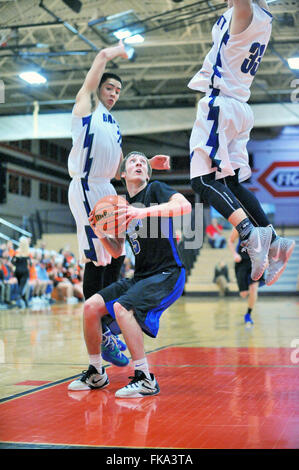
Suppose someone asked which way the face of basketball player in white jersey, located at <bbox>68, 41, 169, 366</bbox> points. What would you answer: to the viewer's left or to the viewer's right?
to the viewer's right

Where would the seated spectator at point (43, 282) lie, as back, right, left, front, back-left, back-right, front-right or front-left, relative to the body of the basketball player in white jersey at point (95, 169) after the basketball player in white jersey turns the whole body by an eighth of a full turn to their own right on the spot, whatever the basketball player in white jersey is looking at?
back

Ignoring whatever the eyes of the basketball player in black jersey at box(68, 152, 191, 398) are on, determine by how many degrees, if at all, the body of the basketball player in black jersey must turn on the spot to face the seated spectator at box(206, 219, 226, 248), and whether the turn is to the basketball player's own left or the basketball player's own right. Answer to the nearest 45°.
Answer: approximately 135° to the basketball player's own right

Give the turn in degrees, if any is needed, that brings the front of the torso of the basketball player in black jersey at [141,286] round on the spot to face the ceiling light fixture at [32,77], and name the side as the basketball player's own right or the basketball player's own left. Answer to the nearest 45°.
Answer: approximately 135° to the basketball player's own right

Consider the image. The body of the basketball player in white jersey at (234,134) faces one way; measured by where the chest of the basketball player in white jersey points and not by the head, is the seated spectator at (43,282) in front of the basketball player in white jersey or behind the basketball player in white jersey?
in front

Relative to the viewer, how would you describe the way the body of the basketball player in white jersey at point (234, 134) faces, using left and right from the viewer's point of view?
facing away from the viewer and to the left of the viewer

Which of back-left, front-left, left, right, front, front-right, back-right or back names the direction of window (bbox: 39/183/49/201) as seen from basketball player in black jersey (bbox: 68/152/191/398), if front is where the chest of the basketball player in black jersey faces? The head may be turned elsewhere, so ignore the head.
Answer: back-right

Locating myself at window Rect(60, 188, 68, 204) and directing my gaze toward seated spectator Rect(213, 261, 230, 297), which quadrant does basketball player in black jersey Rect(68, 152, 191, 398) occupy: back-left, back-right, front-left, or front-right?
front-right

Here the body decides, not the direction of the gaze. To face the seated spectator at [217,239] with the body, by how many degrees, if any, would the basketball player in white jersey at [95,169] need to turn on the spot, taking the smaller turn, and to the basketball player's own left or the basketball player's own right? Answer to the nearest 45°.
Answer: approximately 135° to the basketball player's own left

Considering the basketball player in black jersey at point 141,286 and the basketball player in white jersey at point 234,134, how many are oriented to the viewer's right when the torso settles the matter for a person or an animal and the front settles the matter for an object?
0

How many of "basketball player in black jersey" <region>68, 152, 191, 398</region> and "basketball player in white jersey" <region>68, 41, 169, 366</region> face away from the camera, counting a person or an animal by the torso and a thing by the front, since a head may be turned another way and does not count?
0

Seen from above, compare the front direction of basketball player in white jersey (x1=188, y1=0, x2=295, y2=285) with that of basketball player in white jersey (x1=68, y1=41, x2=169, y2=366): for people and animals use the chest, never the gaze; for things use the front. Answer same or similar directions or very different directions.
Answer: very different directions

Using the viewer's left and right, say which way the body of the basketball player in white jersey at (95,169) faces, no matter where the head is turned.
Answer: facing the viewer and to the right of the viewer

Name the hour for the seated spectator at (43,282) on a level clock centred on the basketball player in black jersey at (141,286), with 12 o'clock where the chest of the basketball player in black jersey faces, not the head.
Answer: The seated spectator is roughly at 4 o'clock from the basketball player in black jersey.

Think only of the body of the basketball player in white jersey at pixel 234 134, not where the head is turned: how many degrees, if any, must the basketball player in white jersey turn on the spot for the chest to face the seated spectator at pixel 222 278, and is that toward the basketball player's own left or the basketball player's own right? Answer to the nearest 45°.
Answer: approximately 45° to the basketball player's own right
